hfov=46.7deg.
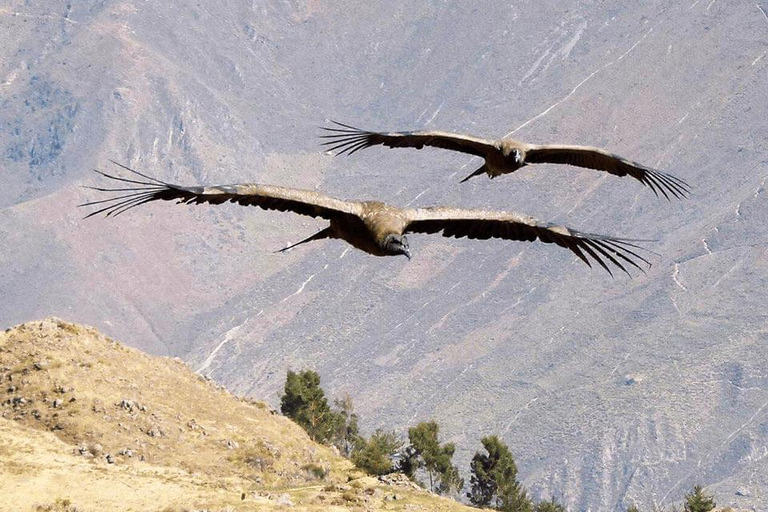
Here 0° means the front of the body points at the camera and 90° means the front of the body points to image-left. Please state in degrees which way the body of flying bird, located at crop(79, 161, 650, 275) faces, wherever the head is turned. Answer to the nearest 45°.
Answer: approximately 315°

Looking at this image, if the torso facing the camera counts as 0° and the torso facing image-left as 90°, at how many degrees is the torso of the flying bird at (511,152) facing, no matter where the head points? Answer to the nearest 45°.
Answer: approximately 315°
